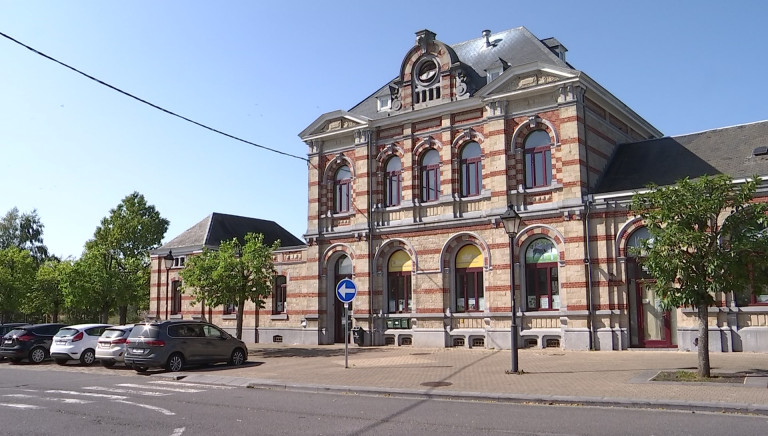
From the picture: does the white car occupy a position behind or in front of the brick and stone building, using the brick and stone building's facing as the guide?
in front

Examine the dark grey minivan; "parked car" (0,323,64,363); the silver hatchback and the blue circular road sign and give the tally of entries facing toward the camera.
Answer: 1

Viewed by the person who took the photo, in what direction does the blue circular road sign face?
facing the viewer

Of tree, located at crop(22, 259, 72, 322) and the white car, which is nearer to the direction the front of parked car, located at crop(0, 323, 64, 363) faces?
the tree

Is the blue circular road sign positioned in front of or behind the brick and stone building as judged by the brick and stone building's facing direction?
in front

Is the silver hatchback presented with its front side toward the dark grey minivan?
no

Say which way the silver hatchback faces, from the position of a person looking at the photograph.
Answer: facing away from the viewer and to the right of the viewer

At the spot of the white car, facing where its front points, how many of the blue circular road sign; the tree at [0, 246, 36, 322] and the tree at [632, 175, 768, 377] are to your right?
2

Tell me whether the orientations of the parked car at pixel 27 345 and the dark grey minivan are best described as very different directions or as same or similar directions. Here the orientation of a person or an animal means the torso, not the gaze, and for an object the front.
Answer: same or similar directions

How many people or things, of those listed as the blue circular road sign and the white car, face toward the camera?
1

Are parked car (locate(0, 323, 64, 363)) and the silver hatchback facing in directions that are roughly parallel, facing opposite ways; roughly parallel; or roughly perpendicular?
roughly parallel

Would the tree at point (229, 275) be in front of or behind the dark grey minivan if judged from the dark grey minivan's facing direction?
in front

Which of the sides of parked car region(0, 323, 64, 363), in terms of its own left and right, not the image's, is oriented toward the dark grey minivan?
right

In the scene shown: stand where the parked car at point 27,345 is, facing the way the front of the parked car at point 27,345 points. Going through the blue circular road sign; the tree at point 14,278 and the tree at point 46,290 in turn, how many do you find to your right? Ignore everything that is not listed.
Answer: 1

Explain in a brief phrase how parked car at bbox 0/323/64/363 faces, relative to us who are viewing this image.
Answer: facing away from the viewer and to the right of the viewer
